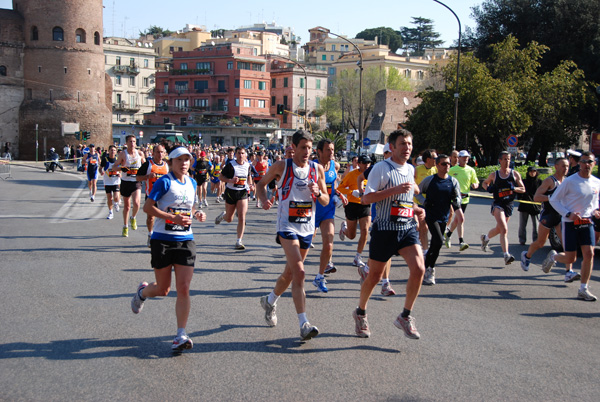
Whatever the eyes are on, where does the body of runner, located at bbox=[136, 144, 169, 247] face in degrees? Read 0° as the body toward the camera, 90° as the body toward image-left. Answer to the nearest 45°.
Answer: approximately 315°

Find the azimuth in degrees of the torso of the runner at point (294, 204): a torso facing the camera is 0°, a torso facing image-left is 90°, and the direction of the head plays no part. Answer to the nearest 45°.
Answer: approximately 315°

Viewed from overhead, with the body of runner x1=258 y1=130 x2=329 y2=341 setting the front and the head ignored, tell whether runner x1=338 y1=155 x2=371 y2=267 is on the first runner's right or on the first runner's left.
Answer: on the first runner's left

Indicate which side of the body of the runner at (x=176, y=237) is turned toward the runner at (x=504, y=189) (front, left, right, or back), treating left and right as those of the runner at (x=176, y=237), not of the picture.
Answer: left

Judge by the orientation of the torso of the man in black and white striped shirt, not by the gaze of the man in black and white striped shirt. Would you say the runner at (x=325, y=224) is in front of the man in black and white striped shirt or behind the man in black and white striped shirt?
behind

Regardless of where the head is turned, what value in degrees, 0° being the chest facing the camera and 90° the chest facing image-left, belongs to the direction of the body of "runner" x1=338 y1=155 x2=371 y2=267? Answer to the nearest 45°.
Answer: approximately 315°

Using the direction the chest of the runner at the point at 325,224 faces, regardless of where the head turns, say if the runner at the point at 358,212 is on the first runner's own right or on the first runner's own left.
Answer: on the first runner's own left

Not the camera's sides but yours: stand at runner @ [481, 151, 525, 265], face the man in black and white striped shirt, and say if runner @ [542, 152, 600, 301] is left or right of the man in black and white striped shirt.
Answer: left

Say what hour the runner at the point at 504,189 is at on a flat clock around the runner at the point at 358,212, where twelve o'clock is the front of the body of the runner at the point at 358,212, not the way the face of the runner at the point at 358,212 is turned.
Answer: the runner at the point at 504,189 is roughly at 10 o'clock from the runner at the point at 358,212.

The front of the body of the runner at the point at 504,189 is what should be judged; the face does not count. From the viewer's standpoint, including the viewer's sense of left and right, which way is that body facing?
facing the viewer and to the right of the viewer

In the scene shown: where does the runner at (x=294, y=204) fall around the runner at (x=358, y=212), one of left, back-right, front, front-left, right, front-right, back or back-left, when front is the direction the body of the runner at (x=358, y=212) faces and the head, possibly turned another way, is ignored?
front-right

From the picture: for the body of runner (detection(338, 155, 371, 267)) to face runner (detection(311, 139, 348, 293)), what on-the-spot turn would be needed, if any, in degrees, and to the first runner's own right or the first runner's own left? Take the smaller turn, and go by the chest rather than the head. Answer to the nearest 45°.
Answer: approximately 45° to the first runner's own right

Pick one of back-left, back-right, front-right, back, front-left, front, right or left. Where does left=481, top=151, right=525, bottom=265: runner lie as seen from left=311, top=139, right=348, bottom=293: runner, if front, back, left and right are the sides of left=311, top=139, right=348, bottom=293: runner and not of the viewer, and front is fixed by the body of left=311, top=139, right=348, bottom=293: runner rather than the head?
left

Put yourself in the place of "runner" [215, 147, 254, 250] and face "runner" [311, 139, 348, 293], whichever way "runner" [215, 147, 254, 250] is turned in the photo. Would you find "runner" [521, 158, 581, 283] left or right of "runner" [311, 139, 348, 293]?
left

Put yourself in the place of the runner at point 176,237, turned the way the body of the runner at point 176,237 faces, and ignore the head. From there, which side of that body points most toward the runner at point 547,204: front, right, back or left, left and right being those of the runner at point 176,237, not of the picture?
left
